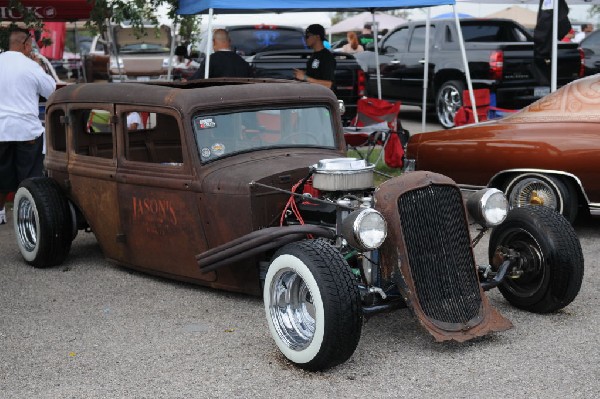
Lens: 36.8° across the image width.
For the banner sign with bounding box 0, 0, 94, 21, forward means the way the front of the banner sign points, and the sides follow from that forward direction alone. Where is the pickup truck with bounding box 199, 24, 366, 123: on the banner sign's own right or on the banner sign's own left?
on the banner sign's own left

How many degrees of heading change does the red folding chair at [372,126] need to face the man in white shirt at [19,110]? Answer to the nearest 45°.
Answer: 0° — it already faces them

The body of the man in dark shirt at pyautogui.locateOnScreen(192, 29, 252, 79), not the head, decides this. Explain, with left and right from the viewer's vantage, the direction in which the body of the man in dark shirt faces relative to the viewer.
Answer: facing away from the viewer

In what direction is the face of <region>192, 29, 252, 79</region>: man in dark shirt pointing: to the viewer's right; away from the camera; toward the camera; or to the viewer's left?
away from the camera

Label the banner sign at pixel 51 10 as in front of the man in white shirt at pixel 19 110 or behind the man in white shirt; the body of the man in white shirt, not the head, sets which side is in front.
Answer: in front

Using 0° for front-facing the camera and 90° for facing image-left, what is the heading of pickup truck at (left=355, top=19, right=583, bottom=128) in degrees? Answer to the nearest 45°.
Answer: approximately 135°

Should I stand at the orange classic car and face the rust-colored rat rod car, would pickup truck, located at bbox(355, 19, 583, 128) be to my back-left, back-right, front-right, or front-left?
back-right

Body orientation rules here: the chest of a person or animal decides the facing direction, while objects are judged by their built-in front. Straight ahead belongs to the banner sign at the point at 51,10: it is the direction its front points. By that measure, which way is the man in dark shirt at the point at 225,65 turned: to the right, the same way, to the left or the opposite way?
the opposite way

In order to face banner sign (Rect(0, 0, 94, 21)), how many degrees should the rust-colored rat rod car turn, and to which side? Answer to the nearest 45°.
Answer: approximately 180°
